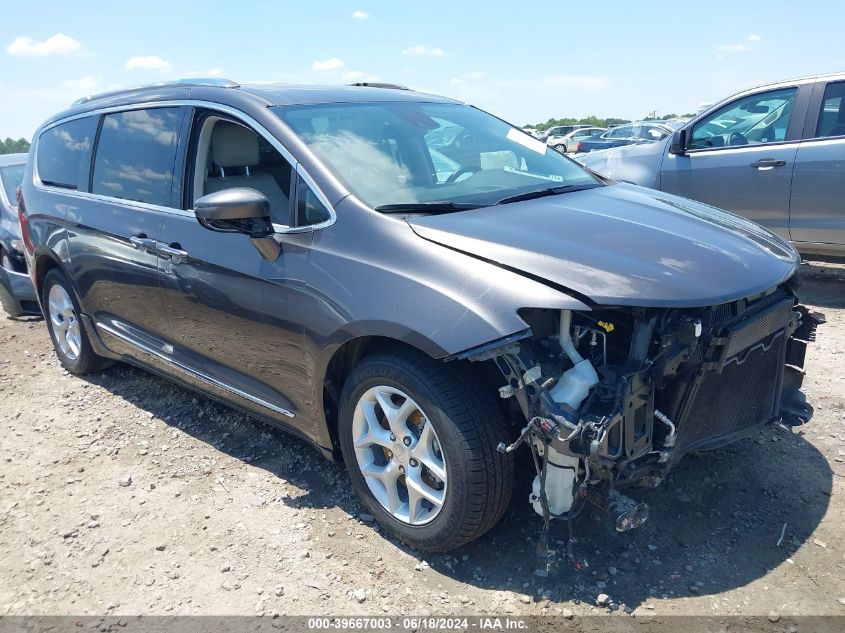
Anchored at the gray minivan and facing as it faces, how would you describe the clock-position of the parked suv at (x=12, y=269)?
The parked suv is roughly at 6 o'clock from the gray minivan.

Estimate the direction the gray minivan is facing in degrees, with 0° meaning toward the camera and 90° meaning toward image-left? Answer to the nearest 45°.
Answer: approximately 315°

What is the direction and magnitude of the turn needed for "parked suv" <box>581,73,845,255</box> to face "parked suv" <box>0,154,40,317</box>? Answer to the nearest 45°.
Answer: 0° — it already faces it

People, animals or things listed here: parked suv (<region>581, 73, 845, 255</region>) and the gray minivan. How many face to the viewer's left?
1

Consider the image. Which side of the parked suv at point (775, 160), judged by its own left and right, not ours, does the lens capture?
left

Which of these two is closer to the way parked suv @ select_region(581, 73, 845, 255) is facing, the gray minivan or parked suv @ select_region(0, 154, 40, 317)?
the parked suv

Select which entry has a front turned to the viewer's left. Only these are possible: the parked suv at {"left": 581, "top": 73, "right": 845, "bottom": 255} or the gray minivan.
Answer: the parked suv

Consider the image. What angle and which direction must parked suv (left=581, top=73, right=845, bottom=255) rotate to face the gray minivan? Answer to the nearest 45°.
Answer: approximately 90° to its left

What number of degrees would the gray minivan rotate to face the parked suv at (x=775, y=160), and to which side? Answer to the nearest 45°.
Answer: approximately 90° to its left

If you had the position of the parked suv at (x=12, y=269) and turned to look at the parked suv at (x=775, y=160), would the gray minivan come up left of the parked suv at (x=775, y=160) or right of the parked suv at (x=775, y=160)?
right

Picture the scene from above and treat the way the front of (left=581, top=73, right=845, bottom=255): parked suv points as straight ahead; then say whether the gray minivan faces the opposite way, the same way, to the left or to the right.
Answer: the opposite way
